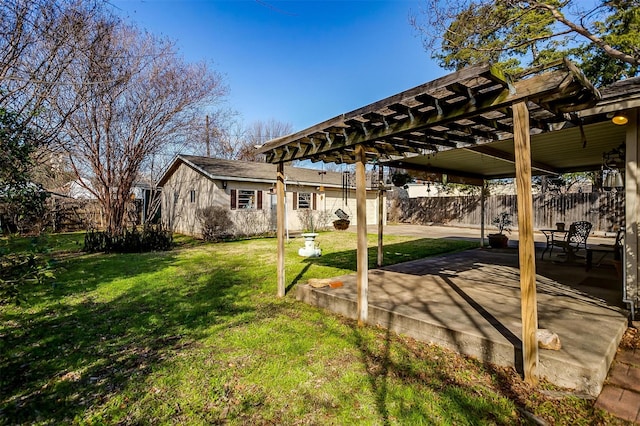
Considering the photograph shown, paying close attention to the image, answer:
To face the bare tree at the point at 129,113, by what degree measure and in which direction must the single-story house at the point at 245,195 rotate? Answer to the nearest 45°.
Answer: approximately 90° to its right

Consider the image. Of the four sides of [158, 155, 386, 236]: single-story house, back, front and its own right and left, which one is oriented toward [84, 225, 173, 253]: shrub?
right

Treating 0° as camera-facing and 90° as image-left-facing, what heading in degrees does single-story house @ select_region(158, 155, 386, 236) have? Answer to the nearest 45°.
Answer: approximately 315°

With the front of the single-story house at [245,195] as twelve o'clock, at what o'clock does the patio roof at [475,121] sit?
The patio roof is roughly at 1 o'clock from the single-story house.
